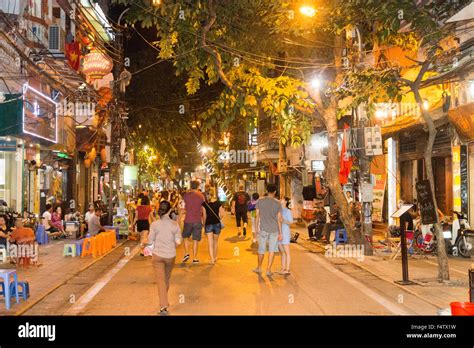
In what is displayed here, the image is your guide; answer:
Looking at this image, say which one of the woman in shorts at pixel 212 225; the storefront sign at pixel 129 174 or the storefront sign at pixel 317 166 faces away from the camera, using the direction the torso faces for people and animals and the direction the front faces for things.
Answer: the woman in shorts

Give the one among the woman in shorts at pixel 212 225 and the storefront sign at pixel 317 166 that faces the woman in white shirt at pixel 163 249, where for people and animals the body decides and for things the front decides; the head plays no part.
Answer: the storefront sign

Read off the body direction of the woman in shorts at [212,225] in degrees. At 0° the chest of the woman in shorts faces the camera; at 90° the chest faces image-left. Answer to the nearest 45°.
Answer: approximately 180°

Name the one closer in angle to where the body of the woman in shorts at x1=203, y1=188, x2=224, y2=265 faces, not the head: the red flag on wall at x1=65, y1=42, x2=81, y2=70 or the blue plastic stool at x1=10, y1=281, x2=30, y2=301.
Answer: the red flag on wall

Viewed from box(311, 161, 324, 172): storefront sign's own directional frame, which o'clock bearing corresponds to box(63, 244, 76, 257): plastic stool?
The plastic stool is roughly at 1 o'clock from the storefront sign.

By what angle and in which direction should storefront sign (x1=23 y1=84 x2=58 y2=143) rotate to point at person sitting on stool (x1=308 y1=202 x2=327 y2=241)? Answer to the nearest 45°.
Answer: approximately 45° to its left

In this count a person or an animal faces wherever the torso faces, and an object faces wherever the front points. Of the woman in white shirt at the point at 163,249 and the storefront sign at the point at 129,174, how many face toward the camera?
1

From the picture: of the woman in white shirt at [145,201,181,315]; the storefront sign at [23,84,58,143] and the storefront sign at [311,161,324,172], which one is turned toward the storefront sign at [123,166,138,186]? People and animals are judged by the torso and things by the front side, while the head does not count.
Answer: the woman in white shirt

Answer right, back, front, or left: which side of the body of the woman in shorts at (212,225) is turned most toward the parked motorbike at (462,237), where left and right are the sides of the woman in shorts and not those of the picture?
right

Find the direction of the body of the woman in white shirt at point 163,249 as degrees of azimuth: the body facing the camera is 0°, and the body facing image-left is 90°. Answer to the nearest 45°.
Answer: approximately 180°

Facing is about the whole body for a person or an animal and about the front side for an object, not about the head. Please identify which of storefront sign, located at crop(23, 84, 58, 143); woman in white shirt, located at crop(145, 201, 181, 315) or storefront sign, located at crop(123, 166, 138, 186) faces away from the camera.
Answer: the woman in white shirt
